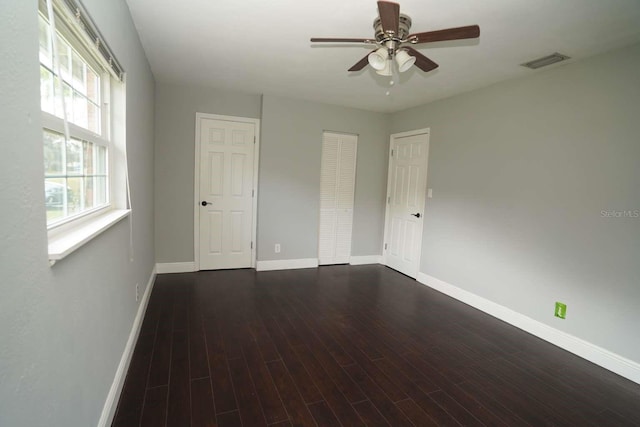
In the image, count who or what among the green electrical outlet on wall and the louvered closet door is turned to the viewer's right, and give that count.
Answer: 0

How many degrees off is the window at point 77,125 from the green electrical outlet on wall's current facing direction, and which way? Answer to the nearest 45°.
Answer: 0° — it already faces it

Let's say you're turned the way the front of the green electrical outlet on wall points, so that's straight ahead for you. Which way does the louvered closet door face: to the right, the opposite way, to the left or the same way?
to the left

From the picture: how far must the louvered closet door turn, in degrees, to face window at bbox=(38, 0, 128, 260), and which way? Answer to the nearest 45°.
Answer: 0° — it already faces it

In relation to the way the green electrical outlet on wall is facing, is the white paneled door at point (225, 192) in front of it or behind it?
in front

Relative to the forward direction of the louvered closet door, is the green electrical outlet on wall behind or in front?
in front

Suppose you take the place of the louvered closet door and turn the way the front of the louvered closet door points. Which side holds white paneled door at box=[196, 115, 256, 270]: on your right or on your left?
on your right

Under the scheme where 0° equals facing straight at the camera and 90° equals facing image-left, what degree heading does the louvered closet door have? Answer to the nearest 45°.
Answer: approximately 0°

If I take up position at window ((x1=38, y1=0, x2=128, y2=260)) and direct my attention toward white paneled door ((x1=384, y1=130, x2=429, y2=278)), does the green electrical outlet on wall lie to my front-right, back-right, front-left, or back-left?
front-right

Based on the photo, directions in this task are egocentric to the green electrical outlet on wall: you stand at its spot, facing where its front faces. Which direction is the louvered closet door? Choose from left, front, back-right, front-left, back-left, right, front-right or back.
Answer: front-right

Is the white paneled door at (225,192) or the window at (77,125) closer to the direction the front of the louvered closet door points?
the window

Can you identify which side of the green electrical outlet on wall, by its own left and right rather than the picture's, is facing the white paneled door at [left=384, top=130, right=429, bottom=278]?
right

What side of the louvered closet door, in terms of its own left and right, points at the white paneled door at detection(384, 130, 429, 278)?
left

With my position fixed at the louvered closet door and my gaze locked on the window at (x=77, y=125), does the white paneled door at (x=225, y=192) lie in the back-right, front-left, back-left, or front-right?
front-right
